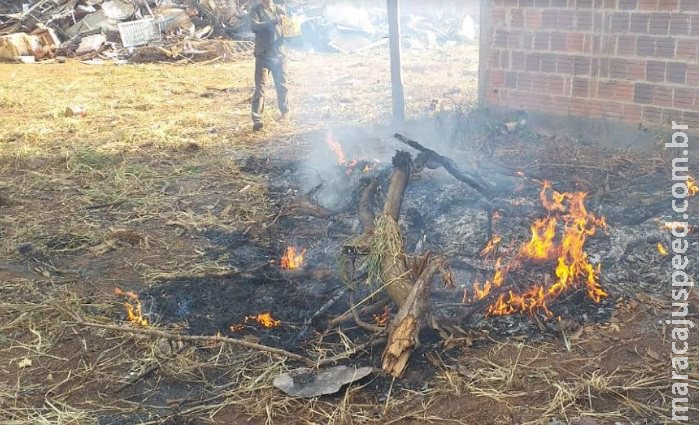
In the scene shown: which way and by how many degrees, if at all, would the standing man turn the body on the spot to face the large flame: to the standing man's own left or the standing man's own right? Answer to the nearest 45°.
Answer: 0° — they already face it

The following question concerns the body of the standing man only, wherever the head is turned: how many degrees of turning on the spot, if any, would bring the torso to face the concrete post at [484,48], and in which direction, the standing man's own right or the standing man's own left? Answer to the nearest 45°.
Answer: approximately 45° to the standing man's own left

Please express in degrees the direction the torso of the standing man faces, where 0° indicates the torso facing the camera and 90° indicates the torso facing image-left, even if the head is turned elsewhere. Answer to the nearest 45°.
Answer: approximately 0°

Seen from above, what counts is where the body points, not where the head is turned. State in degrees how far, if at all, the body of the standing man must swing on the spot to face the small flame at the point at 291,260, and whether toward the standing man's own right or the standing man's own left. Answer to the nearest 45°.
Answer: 0° — they already face it

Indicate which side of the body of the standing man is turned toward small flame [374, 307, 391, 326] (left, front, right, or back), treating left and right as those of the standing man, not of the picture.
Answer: front

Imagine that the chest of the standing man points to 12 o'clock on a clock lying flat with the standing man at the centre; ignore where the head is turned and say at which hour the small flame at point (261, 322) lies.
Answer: The small flame is roughly at 12 o'clock from the standing man.

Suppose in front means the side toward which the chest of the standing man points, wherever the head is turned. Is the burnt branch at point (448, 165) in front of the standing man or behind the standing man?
in front

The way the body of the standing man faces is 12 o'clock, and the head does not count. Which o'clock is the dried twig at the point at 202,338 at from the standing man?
The dried twig is roughly at 12 o'clock from the standing man.

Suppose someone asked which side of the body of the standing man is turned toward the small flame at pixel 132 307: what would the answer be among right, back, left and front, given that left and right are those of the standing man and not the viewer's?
front

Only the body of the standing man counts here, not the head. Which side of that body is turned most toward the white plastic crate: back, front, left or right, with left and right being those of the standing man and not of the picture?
back

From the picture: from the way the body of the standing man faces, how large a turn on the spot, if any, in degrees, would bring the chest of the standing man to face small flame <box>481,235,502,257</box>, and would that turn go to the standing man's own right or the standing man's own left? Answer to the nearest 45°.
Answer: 0° — they already face it

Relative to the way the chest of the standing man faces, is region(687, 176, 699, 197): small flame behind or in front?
in front
